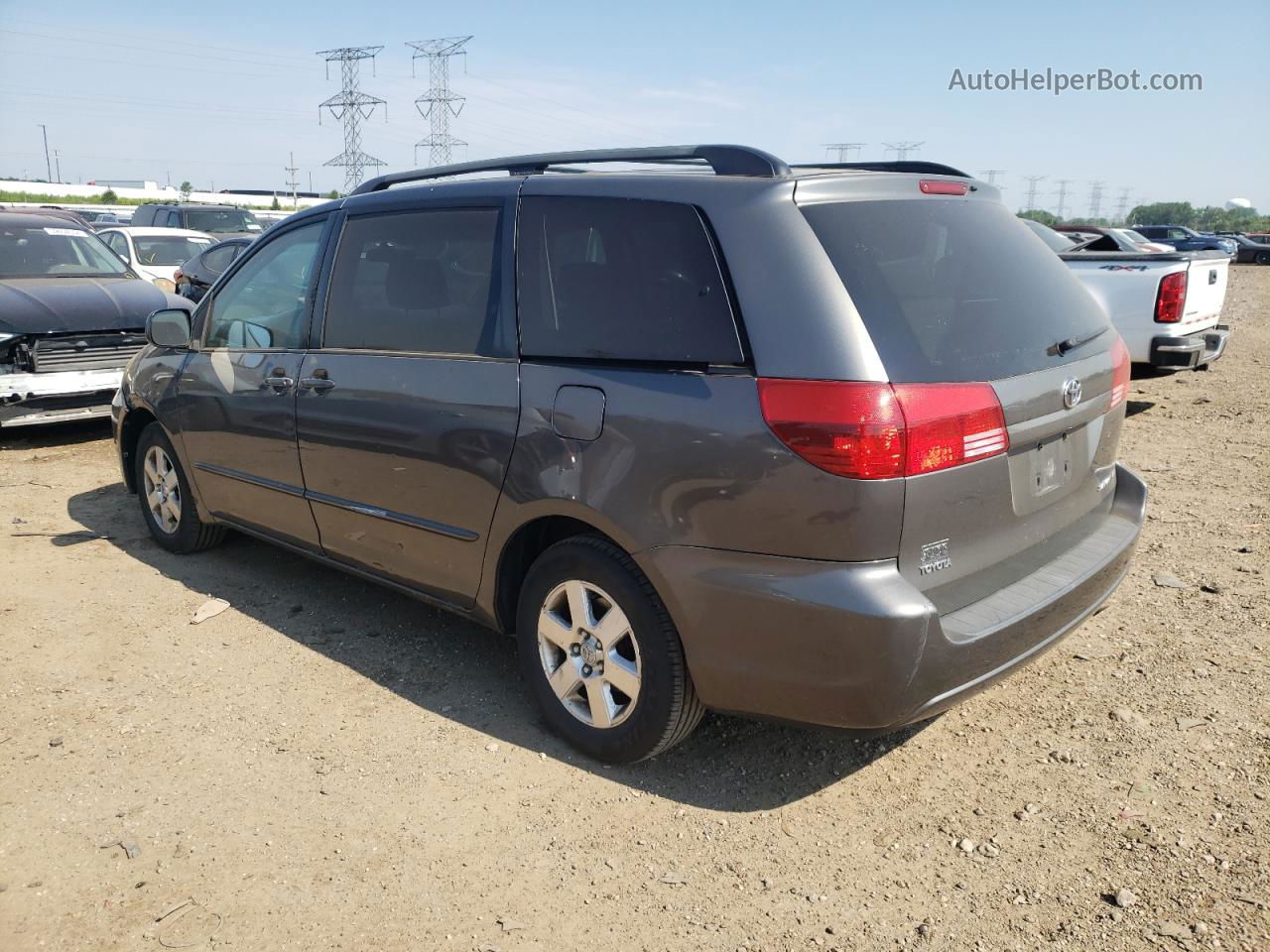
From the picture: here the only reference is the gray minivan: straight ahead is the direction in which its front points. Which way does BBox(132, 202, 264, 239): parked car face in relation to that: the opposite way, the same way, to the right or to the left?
the opposite way

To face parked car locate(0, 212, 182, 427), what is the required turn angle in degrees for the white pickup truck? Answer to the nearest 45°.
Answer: approximately 90° to its left

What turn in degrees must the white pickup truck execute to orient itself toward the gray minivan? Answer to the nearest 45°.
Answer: approximately 135° to its left

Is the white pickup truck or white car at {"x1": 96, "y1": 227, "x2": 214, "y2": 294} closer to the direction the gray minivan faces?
the white car

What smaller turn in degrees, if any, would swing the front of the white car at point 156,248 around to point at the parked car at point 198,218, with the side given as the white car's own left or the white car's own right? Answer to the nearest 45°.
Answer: approximately 135° to the white car's own left

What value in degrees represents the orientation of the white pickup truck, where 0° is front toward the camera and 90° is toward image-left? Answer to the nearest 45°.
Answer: approximately 135°

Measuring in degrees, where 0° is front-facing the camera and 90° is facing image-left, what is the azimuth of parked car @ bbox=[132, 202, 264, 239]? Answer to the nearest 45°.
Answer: approximately 315°

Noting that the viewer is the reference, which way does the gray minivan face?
facing away from the viewer and to the left of the viewer
